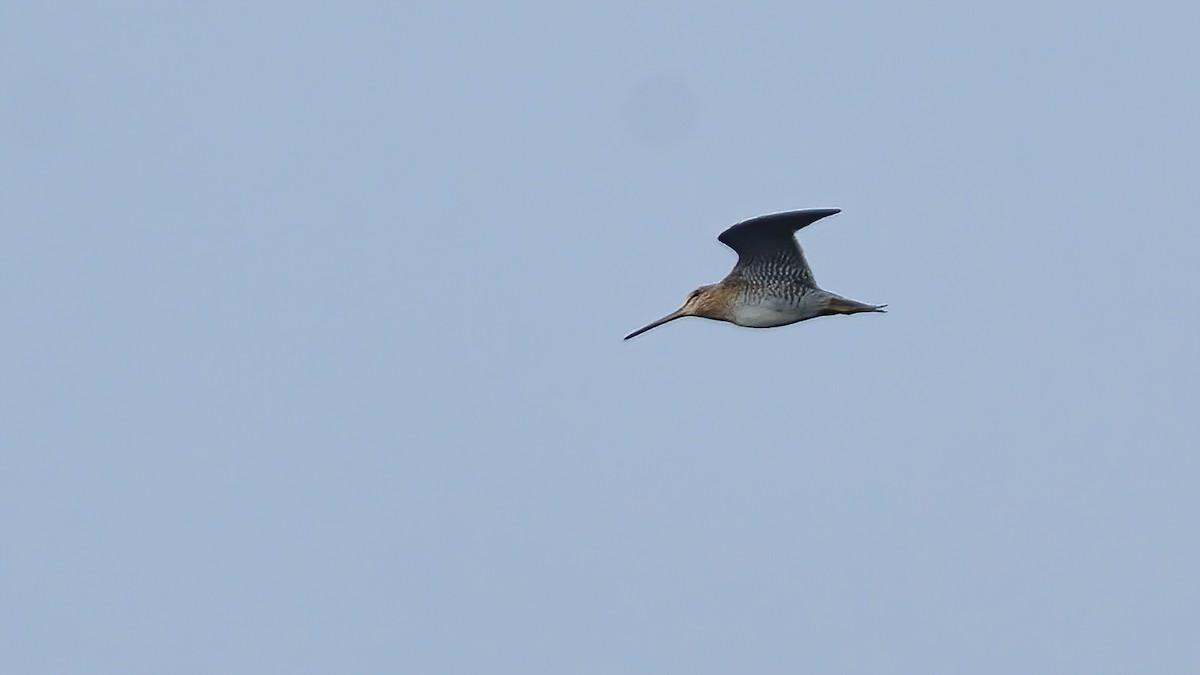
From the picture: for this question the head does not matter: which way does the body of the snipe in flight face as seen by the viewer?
to the viewer's left
